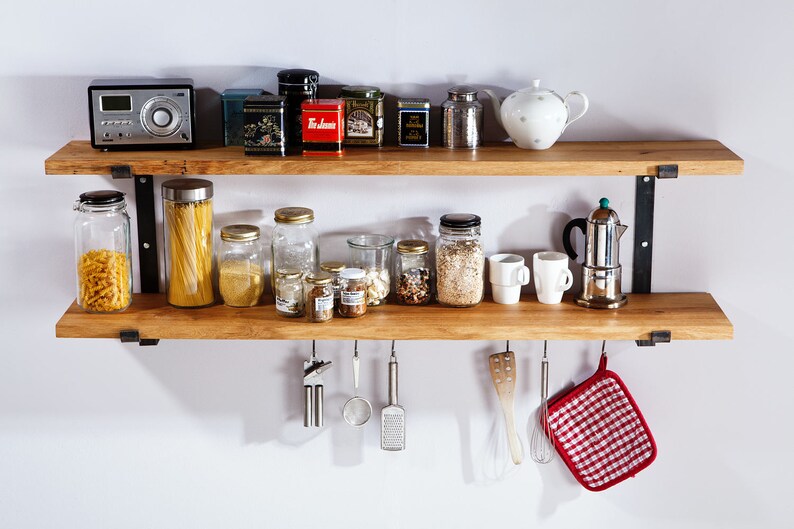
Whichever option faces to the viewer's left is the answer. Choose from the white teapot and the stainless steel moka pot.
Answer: the white teapot

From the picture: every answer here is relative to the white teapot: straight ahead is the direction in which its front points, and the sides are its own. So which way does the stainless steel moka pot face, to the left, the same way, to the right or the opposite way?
the opposite way

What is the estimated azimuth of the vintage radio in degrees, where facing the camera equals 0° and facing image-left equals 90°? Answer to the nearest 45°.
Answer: approximately 0°

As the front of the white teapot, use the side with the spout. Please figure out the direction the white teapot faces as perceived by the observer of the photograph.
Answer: facing to the left of the viewer

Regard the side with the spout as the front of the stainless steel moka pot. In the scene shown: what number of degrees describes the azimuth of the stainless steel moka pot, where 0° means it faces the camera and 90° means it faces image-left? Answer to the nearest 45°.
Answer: approximately 270°

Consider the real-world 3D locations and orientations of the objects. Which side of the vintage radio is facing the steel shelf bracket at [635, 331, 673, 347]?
left

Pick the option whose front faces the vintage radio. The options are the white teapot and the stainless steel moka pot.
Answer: the white teapot
